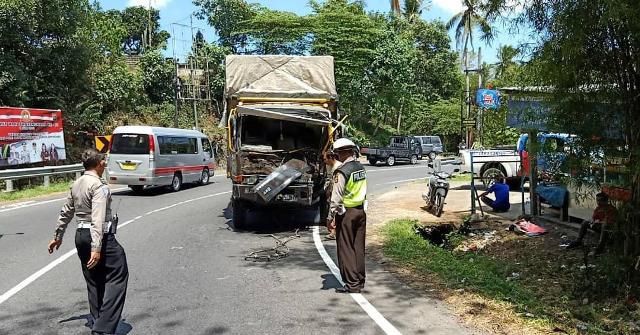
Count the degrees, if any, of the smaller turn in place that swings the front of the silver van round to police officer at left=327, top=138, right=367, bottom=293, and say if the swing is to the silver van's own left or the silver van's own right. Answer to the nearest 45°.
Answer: approximately 135° to the silver van's own right

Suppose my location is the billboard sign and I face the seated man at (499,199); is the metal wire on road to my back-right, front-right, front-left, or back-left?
front-right

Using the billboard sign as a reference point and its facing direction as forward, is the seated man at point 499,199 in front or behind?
in front

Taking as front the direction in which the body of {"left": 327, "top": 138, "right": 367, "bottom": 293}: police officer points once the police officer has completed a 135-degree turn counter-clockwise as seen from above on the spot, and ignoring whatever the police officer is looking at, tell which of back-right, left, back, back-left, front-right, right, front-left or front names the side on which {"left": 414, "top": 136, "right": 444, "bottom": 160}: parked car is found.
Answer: back

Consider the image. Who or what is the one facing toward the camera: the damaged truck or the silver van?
the damaged truck

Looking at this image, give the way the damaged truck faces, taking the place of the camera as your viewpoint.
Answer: facing the viewer

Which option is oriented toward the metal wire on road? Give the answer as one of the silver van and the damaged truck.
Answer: the damaged truck

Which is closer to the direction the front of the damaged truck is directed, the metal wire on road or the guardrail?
the metal wire on road

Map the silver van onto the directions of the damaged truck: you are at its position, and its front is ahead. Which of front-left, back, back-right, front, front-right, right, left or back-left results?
back-right

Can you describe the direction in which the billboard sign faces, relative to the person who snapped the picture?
facing the viewer and to the right of the viewer

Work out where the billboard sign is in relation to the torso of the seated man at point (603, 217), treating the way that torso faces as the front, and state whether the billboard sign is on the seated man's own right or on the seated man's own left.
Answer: on the seated man's own right
